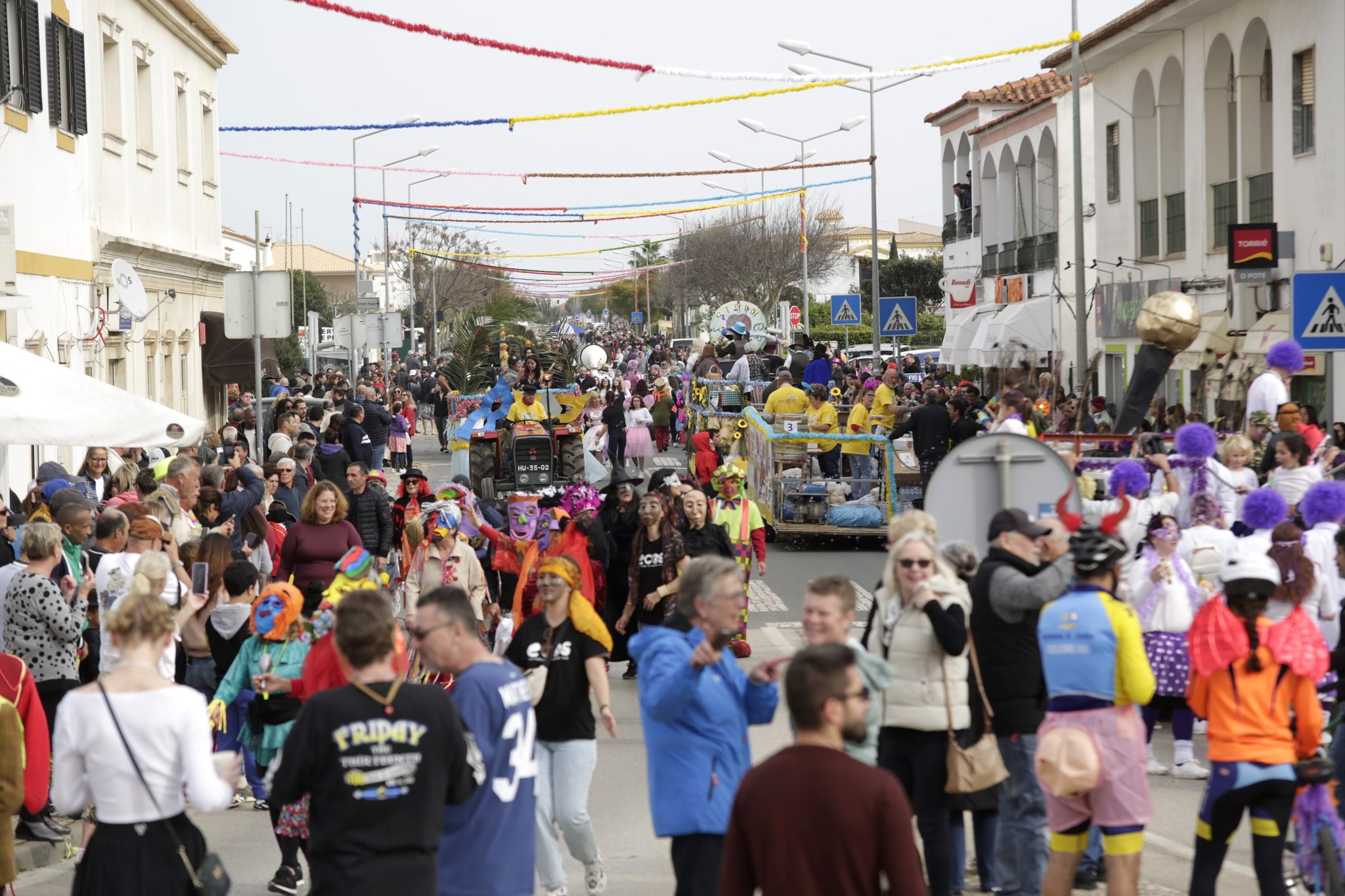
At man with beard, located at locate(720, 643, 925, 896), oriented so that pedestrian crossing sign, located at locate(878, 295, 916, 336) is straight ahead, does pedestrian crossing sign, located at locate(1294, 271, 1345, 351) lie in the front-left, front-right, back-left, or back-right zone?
front-right

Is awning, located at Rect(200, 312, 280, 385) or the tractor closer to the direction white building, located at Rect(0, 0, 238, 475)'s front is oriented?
the tractor

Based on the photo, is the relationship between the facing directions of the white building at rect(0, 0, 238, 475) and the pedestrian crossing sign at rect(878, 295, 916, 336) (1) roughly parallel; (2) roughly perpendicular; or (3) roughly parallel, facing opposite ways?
roughly perpendicular

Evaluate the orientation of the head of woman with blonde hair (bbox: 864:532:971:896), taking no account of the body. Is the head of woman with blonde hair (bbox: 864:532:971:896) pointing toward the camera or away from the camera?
toward the camera

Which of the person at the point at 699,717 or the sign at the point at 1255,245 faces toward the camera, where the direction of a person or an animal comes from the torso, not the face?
the sign

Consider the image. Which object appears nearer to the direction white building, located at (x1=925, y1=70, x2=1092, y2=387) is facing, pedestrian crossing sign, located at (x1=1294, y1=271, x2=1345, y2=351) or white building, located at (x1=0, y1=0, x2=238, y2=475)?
the white building

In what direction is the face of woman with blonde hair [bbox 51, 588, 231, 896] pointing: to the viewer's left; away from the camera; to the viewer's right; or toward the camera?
away from the camera

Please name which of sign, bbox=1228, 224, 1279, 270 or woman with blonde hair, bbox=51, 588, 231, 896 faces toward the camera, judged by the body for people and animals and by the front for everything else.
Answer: the sign

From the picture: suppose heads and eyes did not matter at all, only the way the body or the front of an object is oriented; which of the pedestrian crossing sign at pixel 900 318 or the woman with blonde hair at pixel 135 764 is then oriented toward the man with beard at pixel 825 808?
the pedestrian crossing sign

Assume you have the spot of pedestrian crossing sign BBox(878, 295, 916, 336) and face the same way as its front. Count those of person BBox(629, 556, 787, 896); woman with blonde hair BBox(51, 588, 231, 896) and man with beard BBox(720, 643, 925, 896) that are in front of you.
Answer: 3

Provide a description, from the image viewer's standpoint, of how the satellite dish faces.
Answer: facing the viewer and to the right of the viewer

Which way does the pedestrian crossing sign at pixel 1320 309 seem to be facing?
toward the camera

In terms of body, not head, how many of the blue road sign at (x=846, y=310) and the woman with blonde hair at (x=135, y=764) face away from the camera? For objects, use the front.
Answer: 1

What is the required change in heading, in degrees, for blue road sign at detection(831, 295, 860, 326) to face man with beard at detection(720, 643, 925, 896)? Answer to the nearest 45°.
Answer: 0° — it already faces them

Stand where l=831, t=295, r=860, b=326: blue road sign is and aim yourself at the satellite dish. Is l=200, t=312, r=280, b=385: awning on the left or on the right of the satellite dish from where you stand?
right

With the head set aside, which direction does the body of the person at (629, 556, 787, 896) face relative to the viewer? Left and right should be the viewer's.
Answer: facing to the right of the viewer

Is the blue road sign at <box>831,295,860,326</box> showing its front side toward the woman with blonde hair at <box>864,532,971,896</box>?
yes

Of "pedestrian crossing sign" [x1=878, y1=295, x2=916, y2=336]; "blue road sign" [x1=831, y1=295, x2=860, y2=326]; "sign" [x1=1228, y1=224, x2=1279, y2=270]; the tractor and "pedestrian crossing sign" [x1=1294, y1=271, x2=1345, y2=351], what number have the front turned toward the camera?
5

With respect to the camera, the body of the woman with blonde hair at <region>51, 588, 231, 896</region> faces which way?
away from the camera

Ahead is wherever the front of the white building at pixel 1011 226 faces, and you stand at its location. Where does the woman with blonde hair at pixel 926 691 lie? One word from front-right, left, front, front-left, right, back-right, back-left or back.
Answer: front-left
